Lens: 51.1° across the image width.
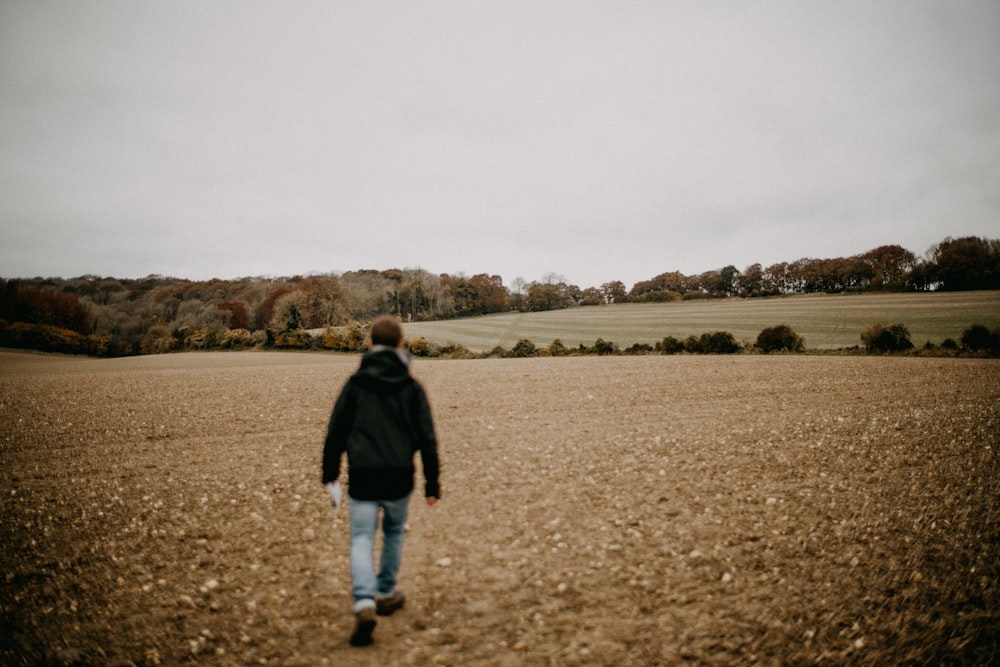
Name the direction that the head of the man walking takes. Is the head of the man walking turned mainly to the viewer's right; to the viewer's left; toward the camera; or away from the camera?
away from the camera

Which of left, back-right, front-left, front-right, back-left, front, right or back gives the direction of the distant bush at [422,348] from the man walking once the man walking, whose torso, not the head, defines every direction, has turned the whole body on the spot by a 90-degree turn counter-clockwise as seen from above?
right

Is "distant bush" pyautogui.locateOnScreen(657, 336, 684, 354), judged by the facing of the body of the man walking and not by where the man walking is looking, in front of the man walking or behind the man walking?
in front

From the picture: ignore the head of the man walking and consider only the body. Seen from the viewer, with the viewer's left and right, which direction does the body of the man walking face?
facing away from the viewer

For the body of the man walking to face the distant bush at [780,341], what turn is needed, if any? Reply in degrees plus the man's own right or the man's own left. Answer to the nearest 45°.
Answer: approximately 45° to the man's own right

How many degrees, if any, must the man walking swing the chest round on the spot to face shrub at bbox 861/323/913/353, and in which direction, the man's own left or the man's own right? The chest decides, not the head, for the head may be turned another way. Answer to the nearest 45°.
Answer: approximately 45° to the man's own right
